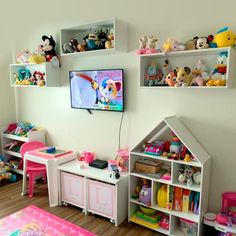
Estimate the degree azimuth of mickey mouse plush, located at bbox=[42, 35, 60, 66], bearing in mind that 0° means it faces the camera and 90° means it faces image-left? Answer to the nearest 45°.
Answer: approximately 45°

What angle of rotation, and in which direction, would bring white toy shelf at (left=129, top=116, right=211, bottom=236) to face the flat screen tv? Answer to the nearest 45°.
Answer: approximately 90° to its right

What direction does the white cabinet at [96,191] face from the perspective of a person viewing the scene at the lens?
facing the viewer and to the left of the viewer

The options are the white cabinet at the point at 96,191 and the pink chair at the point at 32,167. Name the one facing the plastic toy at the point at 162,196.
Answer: the pink chair

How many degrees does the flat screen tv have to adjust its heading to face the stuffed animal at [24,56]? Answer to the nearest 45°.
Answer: approximately 90° to its right

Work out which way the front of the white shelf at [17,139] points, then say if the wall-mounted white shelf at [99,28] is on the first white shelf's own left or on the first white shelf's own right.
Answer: on the first white shelf's own left

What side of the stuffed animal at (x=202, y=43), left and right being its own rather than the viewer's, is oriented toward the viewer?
front

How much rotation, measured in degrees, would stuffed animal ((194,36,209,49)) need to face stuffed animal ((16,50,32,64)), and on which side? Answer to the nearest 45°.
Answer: approximately 90° to its right

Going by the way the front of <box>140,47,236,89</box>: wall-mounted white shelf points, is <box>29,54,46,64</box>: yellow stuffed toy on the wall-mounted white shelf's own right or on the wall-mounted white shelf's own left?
on the wall-mounted white shelf's own right

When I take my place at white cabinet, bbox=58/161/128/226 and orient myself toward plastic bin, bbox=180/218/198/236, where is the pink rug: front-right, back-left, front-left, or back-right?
back-right

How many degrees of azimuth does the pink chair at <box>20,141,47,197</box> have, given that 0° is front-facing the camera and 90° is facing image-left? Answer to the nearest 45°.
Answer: approximately 315°

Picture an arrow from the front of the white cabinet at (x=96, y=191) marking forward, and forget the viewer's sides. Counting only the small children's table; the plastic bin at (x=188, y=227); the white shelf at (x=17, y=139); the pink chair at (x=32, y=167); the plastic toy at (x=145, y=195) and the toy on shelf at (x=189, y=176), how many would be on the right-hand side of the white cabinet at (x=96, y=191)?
3
